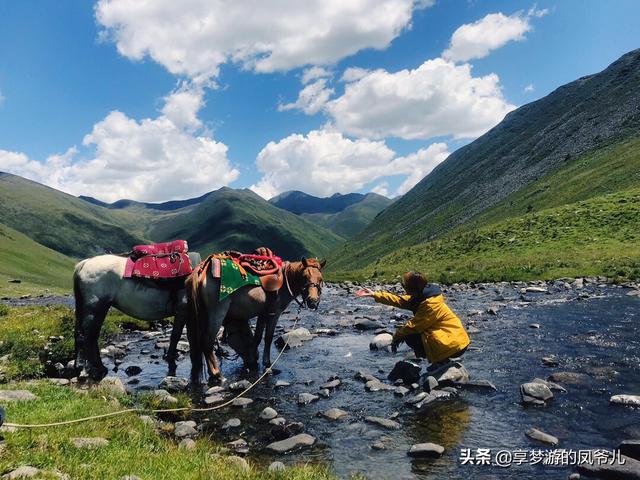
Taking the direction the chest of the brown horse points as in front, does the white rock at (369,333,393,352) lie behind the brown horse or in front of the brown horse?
in front

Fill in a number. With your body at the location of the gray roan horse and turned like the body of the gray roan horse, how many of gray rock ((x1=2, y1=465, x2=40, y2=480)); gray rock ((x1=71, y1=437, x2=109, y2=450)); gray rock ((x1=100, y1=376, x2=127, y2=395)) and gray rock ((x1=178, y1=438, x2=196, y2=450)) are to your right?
4

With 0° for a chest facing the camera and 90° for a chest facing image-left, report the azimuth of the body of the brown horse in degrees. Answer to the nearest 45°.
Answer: approximately 225°

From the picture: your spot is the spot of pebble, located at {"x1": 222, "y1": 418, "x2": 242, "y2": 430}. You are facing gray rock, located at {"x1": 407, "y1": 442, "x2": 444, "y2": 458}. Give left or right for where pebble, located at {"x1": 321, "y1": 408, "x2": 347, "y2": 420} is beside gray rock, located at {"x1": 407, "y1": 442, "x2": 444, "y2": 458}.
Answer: left

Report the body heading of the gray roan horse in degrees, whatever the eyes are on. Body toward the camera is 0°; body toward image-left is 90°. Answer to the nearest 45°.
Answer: approximately 270°

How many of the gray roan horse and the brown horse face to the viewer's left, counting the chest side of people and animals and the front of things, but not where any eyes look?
0

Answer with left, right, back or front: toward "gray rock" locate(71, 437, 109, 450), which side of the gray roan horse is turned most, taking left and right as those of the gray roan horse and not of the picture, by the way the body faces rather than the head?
right

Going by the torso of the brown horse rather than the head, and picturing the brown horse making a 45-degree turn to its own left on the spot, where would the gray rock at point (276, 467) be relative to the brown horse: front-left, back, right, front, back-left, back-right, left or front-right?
back

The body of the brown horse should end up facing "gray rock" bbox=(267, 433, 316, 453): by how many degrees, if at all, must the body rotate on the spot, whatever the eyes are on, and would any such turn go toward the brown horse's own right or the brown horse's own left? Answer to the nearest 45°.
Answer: approximately 135° to the brown horse's own right

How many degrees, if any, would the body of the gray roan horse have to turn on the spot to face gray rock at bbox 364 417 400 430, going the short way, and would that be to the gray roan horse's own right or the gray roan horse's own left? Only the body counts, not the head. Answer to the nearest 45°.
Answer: approximately 45° to the gray roan horse's own right

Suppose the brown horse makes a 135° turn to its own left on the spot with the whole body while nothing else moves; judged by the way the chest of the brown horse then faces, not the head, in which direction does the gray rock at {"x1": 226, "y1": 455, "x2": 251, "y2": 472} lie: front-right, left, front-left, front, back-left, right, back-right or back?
left

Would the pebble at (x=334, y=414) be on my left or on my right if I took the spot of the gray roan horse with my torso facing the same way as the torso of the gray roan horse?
on my right

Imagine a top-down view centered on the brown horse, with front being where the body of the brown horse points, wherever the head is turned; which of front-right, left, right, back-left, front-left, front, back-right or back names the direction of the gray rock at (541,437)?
right

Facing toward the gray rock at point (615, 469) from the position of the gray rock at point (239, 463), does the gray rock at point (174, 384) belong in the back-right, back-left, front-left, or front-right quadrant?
back-left
